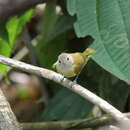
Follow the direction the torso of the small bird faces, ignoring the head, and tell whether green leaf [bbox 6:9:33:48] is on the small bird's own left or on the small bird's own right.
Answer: on the small bird's own right

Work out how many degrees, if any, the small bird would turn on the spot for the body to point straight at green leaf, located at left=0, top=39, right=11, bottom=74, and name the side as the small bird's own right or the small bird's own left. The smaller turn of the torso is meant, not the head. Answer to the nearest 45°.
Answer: approximately 90° to the small bird's own right

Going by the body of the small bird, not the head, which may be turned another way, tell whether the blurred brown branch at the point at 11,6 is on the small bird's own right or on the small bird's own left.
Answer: on the small bird's own right

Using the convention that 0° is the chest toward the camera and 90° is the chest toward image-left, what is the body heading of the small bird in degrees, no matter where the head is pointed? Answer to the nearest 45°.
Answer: approximately 45°

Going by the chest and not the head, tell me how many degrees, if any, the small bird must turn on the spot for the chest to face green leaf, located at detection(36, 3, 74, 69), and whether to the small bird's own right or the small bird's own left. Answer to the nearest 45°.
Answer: approximately 135° to the small bird's own right
